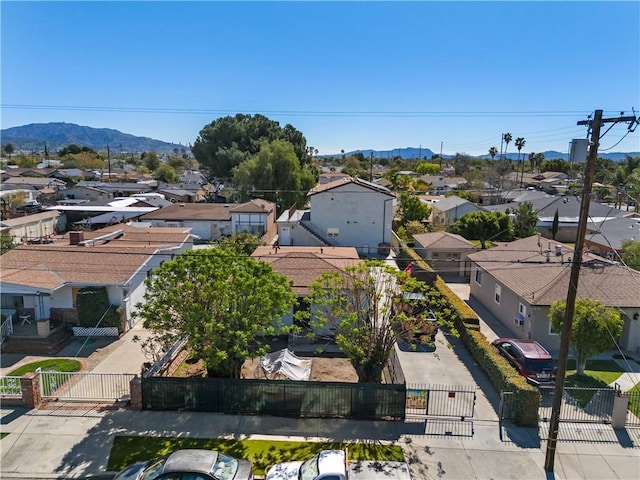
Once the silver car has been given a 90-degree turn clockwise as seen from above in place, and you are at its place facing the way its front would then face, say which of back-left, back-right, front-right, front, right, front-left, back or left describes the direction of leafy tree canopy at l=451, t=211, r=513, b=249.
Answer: front-right

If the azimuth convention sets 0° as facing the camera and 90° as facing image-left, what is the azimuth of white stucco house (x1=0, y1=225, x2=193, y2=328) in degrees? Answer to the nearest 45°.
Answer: approximately 0°

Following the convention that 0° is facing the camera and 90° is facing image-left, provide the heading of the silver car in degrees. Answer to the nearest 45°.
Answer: approximately 90°

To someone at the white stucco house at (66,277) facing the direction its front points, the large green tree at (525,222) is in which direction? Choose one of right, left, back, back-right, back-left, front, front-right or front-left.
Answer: left

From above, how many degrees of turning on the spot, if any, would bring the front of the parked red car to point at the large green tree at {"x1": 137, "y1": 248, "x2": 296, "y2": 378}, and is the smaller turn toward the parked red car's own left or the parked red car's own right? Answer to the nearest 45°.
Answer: approximately 90° to the parked red car's own left

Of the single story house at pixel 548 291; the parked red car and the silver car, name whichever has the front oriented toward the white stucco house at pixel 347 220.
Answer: the parked red car

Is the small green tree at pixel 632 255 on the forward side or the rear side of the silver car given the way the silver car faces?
on the rear side

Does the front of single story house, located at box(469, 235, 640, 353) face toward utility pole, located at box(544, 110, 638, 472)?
yes

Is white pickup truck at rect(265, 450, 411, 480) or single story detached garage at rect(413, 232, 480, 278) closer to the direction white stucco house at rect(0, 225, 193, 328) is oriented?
the white pickup truck
